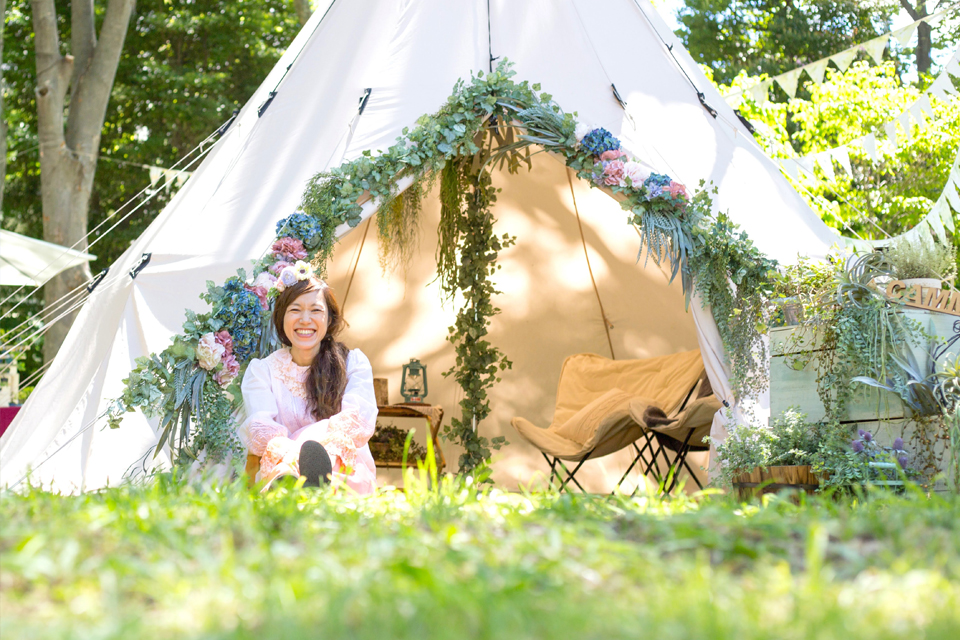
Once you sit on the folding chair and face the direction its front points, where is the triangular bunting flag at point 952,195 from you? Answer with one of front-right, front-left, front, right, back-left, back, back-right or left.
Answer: back-left

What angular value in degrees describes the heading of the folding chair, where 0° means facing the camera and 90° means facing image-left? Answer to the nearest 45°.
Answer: approximately 45°

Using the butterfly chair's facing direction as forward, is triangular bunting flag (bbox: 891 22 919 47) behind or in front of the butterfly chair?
behind

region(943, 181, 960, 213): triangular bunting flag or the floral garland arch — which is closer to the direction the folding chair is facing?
the floral garland arch

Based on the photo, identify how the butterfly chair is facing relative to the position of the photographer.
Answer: facing the viewer and to the left of the viewer

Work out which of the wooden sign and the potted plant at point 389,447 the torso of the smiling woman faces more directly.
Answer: the wooden sign

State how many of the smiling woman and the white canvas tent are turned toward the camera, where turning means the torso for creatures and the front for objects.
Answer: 2

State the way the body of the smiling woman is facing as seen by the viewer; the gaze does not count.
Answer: toward the camera

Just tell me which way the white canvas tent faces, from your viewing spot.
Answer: facing the viewer

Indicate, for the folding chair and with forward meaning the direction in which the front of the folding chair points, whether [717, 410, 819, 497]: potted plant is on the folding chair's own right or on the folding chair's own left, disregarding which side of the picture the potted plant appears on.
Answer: on the folding chair's own left

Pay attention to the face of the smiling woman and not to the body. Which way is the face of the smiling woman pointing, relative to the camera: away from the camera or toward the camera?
toward the camera

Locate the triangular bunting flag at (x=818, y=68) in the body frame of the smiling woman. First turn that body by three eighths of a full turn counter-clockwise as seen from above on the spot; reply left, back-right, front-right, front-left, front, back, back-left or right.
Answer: front

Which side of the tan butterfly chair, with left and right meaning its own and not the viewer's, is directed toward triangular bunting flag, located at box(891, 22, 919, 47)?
back

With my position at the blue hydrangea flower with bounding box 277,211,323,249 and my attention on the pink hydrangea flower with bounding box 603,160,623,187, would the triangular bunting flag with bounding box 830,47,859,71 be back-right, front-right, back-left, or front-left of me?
front-left

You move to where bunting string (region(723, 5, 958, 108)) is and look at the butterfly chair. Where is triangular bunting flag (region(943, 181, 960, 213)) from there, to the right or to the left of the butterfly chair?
left

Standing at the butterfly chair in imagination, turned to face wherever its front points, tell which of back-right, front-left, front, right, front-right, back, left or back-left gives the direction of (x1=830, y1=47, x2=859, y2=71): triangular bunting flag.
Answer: back
